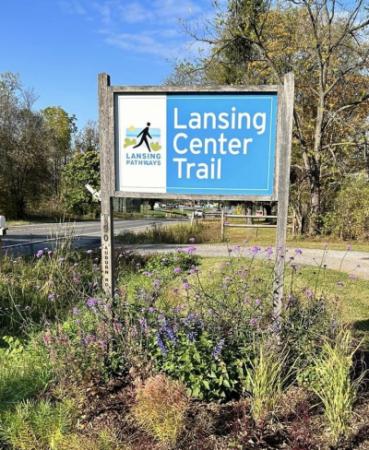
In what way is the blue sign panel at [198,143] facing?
toward the camera

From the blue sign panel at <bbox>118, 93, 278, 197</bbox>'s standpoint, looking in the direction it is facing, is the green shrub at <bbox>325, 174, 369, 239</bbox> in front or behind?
behind

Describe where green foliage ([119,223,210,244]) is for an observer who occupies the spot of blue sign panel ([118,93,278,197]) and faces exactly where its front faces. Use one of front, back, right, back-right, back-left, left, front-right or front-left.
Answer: back

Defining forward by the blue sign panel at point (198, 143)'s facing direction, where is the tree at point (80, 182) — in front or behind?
behind

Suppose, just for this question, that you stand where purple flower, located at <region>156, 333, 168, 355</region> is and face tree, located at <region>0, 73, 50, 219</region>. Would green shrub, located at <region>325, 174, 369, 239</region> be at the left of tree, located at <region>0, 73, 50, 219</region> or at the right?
right
